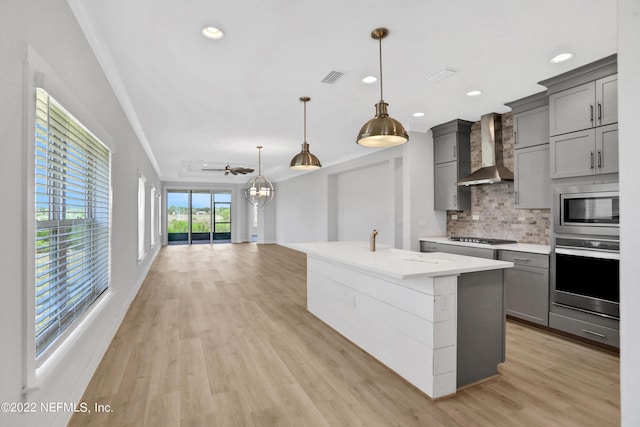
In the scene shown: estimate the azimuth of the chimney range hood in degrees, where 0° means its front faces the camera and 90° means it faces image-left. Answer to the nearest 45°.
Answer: approximately 45°

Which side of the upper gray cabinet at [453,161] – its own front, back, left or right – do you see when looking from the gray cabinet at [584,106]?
left

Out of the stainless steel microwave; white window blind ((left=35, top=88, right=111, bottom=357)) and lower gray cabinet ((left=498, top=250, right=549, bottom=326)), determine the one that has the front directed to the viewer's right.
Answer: the white window blind

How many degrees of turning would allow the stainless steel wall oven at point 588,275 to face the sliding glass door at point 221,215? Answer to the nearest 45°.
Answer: approximately 45° to its right

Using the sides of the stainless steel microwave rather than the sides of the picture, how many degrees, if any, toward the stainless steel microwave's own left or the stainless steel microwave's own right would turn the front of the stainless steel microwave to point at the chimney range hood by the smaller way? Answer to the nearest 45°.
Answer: approximately 90° to the stainless steel microwave's own right

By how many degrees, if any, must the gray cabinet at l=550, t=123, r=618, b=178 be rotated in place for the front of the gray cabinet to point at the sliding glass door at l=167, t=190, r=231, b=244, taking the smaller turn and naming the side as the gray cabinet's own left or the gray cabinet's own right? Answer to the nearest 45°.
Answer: approximately 45° to the gray cabinet's own right

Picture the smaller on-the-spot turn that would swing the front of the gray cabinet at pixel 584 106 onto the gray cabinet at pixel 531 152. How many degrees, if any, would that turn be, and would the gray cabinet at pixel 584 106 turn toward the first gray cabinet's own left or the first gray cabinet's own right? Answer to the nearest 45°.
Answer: approximately 90° to the first gray cabinet's own right

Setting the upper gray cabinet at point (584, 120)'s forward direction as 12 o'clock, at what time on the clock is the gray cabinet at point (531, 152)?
The gray cabinet is roughly at 3 o'clock from the upper gray cabinet.

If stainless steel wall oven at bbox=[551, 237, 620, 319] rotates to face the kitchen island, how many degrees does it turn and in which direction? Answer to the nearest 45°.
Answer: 0° — it already faces it

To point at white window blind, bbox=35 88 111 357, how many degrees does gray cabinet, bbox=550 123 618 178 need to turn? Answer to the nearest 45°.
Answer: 0° — it already faces it

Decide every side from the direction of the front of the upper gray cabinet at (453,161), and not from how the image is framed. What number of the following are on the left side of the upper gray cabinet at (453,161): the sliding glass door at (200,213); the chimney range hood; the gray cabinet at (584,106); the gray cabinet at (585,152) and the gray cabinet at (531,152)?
4

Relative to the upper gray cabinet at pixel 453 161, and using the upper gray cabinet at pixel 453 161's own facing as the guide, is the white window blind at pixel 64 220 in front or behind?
in front

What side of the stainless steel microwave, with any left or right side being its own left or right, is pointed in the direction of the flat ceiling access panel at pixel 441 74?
front
